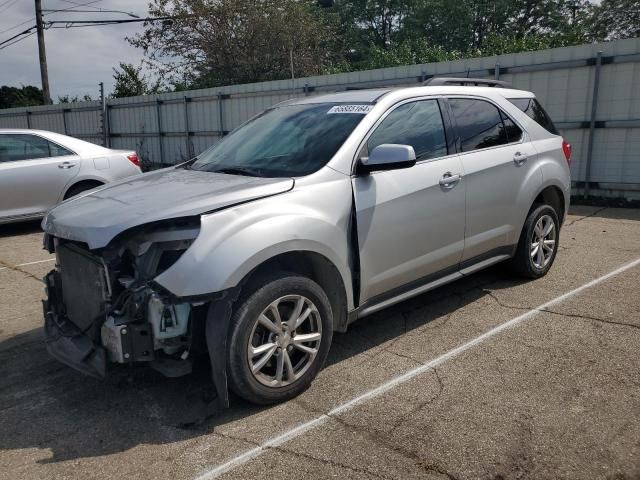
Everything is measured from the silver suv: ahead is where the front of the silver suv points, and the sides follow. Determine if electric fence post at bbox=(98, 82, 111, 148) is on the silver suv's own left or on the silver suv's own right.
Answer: on the silver suv's own right

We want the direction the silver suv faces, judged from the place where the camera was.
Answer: facing the viewer and to the left of the viewer

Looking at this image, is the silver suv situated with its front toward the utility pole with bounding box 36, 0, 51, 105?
no

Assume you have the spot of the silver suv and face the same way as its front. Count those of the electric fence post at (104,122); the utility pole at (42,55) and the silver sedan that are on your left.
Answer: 0

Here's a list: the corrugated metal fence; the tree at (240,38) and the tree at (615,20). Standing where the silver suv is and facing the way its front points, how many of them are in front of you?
0

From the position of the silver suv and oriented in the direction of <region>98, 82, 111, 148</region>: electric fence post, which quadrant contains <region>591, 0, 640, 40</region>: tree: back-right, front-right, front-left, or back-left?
front-right

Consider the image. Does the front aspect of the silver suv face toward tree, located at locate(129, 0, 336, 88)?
no

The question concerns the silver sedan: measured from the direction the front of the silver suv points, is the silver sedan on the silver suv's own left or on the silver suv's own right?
on the silver suv's own right

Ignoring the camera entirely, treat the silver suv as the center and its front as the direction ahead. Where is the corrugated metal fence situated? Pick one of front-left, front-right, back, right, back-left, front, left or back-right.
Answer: back

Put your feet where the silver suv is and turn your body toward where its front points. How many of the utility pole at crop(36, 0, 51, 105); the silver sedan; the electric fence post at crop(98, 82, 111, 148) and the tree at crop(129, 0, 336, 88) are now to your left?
0
